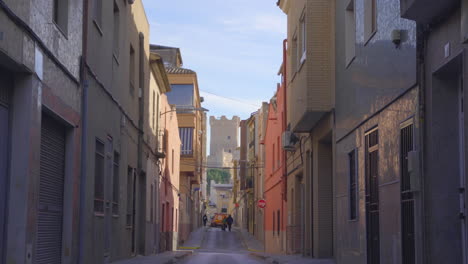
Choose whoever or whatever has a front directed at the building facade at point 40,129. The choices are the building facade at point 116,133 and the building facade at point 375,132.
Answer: the building facade at point 375,132

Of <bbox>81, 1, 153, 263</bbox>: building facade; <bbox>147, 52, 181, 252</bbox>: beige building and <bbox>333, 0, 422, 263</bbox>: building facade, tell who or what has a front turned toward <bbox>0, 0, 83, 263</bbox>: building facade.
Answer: <bbox>333, 0, 422, 263</bbox>: building facade

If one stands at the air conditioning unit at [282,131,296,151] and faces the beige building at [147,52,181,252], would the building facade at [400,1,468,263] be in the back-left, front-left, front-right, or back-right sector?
back-left

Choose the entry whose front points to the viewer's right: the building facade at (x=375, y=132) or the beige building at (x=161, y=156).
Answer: the beige building

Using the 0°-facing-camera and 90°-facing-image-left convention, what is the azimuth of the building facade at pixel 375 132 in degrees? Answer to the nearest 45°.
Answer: approximately 45°

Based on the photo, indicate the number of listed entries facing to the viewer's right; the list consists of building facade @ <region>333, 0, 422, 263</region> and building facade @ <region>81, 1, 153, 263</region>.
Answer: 1

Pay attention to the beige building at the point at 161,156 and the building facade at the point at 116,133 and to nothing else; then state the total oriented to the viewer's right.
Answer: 2

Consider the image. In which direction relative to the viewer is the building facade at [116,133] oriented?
to the viewer's right

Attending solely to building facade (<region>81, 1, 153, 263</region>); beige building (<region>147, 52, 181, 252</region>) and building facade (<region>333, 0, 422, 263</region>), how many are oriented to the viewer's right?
2

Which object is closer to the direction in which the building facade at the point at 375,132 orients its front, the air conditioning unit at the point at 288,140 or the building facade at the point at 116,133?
the building facade

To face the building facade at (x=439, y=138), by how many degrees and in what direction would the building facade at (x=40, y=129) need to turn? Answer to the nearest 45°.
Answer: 0° — it already faces it

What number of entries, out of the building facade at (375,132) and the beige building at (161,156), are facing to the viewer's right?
1

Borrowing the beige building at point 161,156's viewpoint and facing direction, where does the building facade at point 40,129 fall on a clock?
The building facade is roughly at 3 o'clock from the beige building.

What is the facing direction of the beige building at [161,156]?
to the viewer's right
